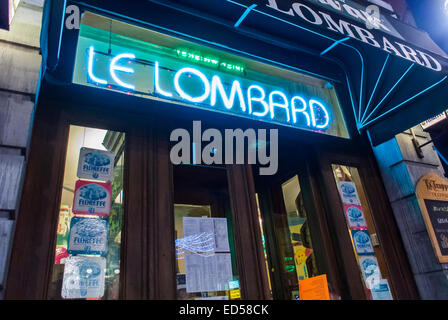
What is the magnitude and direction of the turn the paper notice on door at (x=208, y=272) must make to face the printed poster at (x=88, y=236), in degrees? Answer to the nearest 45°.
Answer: approximately 45° to its right

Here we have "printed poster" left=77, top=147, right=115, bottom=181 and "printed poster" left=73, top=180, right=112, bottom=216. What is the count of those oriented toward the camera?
2

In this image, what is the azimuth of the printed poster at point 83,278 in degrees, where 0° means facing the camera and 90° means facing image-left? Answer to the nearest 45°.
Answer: approximately 0°

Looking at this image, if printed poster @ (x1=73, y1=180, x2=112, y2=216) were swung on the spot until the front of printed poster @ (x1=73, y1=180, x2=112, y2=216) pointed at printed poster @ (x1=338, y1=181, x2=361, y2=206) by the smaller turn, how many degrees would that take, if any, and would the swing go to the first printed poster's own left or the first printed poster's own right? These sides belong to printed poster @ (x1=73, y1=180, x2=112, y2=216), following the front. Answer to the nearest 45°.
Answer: approximately 90° to the first printed poster's own left

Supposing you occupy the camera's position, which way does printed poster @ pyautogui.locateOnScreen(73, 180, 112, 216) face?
facing the viewer

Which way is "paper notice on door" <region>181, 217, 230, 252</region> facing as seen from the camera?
toward the camera

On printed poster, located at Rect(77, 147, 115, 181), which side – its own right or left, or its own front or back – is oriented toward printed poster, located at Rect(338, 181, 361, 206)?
left

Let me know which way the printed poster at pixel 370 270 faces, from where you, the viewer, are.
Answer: facing the viewer and to the right of the viewer

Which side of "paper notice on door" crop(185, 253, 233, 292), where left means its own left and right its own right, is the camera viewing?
front

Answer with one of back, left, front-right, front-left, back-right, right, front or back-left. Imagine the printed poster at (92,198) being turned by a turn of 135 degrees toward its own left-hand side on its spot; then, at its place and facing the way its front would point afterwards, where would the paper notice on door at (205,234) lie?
front-right

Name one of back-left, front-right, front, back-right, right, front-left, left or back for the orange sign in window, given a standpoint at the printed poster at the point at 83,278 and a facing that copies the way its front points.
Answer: left

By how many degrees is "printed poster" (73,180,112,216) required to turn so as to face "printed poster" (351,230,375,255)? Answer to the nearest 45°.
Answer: approximately 90° to its left

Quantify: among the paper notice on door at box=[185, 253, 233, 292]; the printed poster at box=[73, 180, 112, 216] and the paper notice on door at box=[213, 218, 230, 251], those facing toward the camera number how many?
3

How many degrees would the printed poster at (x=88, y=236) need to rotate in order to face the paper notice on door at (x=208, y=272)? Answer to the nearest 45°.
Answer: approximately 90° to its left

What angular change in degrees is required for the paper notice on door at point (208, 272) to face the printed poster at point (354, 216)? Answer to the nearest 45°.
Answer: approximately 90° to its left
